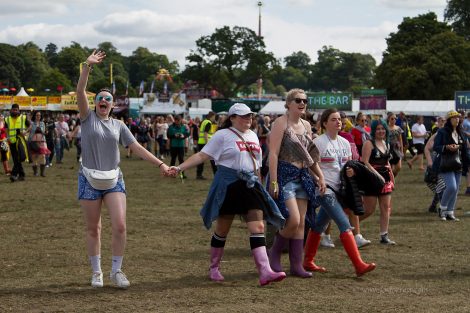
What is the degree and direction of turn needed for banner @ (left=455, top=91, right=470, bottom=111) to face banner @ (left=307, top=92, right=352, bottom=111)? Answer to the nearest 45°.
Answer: approximately 135° to its right

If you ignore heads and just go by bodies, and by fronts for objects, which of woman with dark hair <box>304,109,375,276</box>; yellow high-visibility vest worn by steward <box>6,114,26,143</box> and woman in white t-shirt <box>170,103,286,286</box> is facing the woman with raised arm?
the yellow high-visibility vest worn by steward

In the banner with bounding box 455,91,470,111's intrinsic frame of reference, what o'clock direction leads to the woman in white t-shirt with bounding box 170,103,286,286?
The woman in white t-shirt is roughly at 12 o'clock from the banner.

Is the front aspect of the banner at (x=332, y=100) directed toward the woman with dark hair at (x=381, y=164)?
yes

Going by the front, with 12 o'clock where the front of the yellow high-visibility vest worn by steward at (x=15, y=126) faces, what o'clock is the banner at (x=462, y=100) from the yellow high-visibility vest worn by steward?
The banner is roughly at 8 o'clock from the yellow high-visibility vest worn by steward.

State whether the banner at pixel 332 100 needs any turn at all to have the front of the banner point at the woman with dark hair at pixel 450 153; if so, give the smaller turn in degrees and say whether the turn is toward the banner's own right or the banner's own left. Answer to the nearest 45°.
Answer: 0° — it already faces them

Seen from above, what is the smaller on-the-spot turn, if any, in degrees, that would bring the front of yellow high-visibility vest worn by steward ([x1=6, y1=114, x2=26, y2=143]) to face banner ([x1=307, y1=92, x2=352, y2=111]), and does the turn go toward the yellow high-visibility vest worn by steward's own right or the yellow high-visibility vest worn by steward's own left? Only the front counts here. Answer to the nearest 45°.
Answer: approximately 135° to the yellow high-visibility vest worn by steward's own left

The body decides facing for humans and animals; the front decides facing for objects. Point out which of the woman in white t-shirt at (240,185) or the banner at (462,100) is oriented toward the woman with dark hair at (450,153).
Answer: the banner

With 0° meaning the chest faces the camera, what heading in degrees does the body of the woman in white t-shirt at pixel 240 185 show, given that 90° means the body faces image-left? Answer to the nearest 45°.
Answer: approximately 315°
